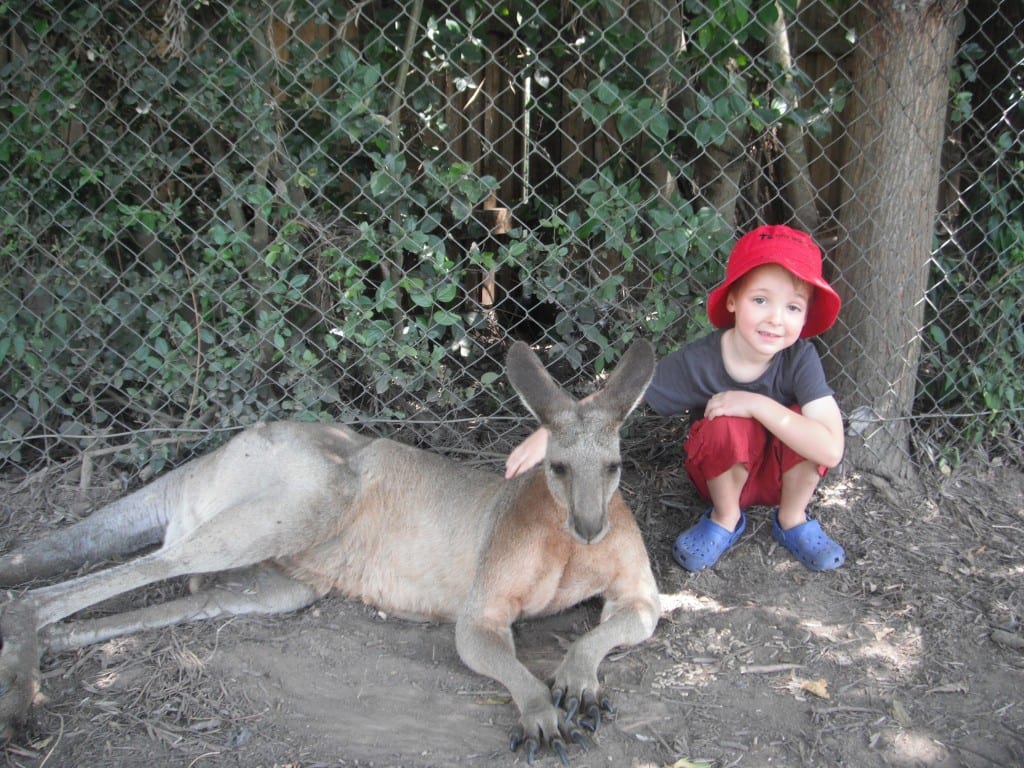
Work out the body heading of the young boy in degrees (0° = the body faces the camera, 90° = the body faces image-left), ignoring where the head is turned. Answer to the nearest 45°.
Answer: approximately 0°
